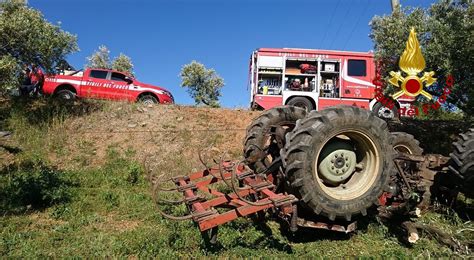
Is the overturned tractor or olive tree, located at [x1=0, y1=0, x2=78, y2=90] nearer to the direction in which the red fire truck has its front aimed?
the overturned tractor

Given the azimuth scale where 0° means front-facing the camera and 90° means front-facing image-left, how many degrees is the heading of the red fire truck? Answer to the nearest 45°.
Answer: approximately 270°

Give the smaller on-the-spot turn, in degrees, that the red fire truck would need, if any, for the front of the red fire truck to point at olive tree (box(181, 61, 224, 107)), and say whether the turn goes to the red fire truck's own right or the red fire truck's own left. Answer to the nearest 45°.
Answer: approximately 135° to the red fire truck's own left

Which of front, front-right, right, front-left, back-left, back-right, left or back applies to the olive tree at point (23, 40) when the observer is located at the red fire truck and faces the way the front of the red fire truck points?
back-right

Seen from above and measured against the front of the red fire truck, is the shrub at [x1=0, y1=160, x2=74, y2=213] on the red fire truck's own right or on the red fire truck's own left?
on the red fire truck's own right
